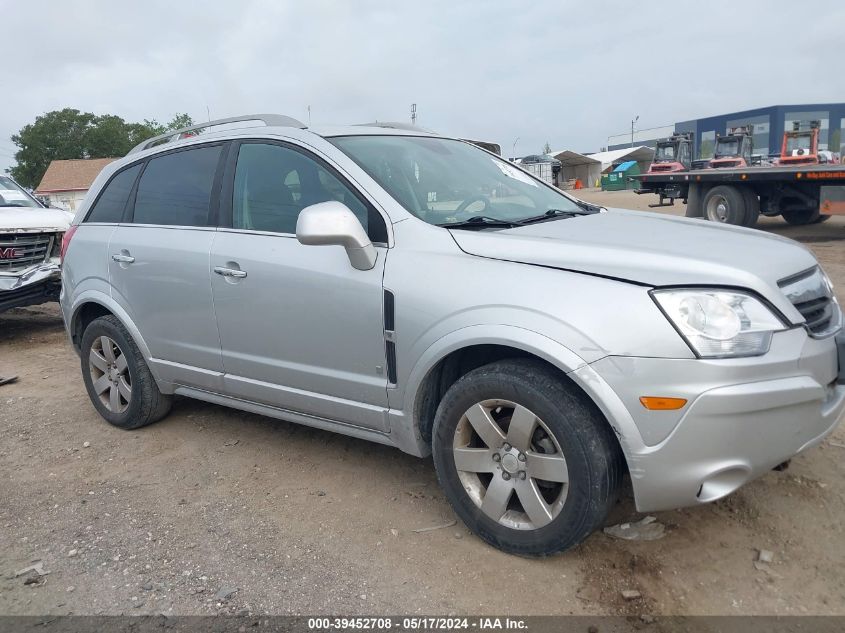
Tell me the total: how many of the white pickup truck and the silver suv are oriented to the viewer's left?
0

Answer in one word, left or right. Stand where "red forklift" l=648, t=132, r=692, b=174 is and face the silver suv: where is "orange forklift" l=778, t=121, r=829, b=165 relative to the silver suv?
left

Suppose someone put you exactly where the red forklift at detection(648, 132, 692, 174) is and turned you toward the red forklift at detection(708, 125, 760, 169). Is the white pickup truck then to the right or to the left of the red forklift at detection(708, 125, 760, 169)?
right

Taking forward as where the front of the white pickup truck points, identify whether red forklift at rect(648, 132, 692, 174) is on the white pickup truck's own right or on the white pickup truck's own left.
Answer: on the white pickup truck's own left

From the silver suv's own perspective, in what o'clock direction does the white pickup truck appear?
The white pickup truck is roughly at 6 o'clock from the silver suv.

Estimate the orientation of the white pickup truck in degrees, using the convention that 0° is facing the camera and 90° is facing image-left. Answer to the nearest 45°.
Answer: approximately 315°

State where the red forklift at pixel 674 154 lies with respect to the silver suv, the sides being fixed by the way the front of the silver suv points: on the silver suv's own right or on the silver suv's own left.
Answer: on the silver suv's own left

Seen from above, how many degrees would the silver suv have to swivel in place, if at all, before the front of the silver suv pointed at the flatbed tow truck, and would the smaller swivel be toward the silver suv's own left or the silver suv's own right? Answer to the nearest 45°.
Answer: approximately 90° to the silver suv's own left
